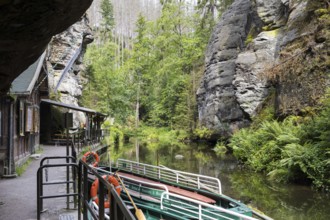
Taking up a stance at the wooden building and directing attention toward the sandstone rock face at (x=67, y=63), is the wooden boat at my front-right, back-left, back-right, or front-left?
back-right

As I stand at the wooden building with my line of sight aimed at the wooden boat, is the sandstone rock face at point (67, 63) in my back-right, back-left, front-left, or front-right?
back-left
